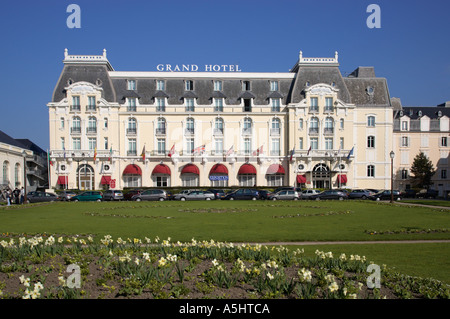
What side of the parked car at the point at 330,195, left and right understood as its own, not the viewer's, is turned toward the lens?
left

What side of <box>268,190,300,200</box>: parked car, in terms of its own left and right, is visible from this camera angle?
left

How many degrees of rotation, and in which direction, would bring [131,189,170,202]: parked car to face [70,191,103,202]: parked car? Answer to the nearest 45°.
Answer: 0° — it already faces it

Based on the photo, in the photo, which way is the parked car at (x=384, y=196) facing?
to the viewer's left

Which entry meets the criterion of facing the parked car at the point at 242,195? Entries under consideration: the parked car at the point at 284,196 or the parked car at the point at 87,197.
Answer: the parked car at the point at 284,196

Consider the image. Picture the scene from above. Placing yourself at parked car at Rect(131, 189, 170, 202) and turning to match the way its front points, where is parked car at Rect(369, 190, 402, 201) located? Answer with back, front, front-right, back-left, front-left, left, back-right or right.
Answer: back

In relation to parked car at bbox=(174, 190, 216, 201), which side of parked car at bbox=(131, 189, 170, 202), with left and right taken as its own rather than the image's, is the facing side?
back

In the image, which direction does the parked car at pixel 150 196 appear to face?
to the viewer's left

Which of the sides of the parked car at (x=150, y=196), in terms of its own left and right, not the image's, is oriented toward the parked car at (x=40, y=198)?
front

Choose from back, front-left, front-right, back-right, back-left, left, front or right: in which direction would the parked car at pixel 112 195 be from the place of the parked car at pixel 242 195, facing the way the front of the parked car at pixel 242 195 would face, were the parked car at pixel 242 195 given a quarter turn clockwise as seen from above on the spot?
left

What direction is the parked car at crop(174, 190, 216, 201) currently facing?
to the viewer's left
